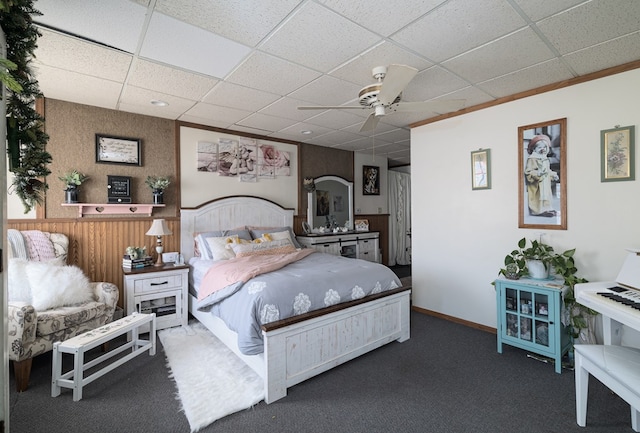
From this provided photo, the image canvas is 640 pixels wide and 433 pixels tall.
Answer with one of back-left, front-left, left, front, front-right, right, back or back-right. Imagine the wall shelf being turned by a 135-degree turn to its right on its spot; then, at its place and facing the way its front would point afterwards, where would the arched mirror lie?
back-right

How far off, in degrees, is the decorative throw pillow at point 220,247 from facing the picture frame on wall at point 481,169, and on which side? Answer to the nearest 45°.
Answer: approximately 45° to its left

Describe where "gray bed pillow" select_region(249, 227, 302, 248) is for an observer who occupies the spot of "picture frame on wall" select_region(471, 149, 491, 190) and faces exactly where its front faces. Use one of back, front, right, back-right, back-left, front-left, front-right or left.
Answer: front-right

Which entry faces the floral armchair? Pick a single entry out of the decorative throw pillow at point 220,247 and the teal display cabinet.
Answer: the teal display cabinet

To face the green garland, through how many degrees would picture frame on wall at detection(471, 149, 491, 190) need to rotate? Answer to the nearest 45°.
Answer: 0° — it already faces it

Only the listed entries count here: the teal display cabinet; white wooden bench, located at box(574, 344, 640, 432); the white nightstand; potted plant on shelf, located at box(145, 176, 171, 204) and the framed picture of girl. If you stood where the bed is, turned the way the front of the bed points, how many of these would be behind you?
2

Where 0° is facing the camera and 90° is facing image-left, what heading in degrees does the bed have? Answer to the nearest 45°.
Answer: approximately 315°

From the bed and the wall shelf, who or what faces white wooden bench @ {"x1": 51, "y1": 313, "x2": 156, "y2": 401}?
the wall shelf

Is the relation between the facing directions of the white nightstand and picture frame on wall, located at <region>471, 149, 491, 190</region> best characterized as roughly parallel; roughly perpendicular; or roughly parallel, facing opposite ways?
roughly perpendicular

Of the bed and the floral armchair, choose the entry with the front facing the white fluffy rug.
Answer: the floral armchair

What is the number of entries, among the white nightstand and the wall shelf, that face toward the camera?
2

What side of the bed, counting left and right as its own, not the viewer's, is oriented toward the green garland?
right

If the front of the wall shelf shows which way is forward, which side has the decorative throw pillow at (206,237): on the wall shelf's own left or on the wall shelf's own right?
on the wall shelf's own left

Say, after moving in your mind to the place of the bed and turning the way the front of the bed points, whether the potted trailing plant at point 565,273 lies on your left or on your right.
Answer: on your left

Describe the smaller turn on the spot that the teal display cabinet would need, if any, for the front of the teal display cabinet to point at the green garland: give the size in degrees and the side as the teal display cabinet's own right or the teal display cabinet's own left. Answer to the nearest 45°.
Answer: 0° — it already faces it
